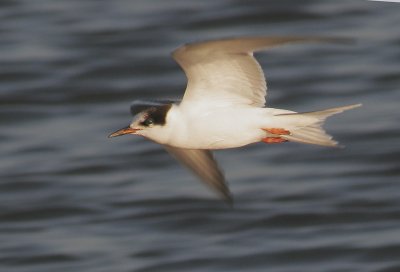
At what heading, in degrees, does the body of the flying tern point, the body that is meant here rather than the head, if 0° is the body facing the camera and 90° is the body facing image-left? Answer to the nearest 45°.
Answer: approximately 90°
